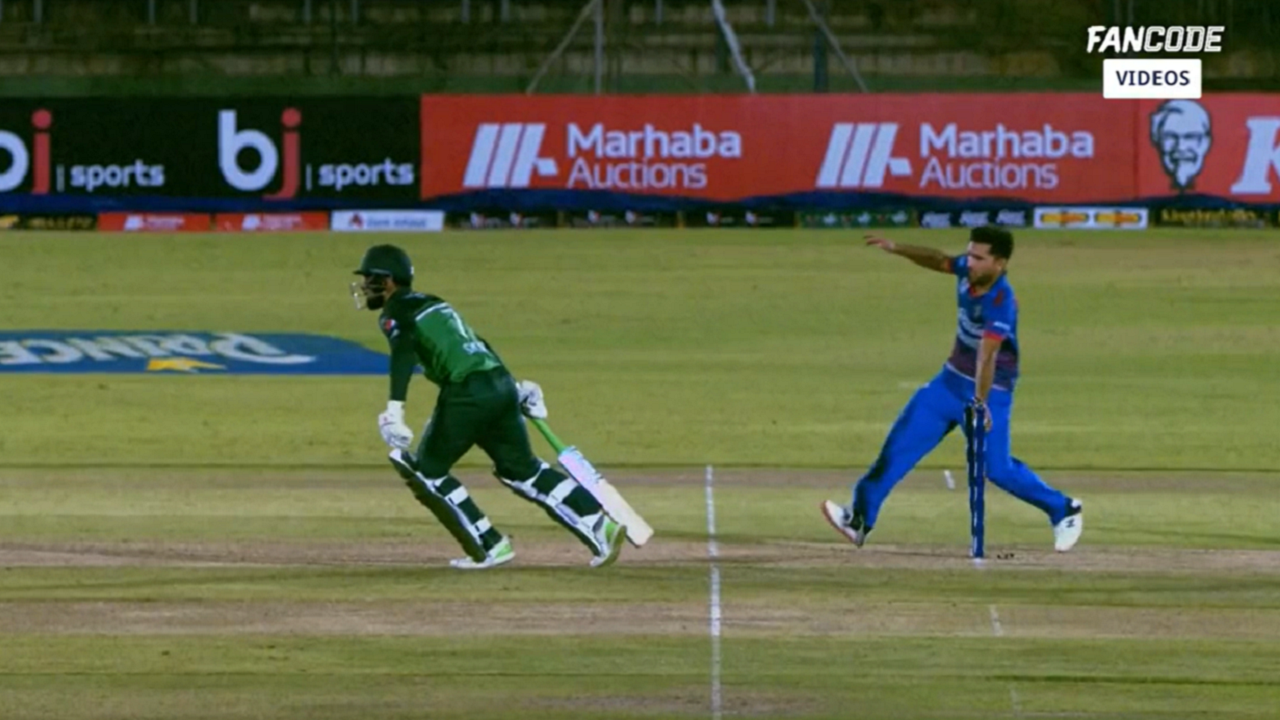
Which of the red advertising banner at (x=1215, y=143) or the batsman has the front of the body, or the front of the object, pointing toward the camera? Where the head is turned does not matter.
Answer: the red advertising banner

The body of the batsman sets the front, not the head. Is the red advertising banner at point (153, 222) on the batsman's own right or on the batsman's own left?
on the batsman's own right

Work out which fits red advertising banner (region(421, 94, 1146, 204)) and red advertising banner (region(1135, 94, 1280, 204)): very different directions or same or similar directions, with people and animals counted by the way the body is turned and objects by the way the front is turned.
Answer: same or similar directions

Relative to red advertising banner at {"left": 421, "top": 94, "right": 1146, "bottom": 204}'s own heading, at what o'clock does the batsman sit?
The batsman is roughly at 12 o'clock from the red advertising banner.

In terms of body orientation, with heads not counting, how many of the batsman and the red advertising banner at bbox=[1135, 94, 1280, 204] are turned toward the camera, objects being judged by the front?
1

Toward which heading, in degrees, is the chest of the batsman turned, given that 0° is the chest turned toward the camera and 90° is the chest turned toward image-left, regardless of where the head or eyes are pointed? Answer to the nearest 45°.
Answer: approximately 90°

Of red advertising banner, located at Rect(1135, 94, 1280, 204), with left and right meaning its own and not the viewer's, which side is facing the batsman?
front

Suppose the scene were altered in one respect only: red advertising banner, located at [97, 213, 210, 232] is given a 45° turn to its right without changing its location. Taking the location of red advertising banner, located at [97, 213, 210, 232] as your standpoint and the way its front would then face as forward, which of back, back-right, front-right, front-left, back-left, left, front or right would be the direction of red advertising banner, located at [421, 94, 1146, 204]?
back-left

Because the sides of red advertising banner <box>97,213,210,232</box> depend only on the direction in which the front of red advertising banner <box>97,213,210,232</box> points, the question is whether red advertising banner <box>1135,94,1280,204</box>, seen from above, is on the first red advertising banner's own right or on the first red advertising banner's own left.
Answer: on the first red advertising banner's own left

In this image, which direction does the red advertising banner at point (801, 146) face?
toward the camera

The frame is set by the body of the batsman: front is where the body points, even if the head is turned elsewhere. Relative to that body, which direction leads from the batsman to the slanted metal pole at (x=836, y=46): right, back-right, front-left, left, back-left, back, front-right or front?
right

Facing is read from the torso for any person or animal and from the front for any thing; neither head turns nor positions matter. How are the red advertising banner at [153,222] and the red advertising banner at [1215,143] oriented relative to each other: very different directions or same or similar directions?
same or similar directions

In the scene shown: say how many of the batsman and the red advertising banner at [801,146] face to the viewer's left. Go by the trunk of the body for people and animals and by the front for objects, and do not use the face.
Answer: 1

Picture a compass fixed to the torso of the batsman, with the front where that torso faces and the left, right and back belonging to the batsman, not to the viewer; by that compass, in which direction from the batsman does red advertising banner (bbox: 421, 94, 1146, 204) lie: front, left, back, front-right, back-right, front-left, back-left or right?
right

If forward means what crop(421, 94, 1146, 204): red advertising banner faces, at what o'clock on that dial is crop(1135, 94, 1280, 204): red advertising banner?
crop(1135, 94, 1280, 204): red advertising banner is roughly at 9 o'clock from crop(421, 94, 1146, 204): red advertising banner.

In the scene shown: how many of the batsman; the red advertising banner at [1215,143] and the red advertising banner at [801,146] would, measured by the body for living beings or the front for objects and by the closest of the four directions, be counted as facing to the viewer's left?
1

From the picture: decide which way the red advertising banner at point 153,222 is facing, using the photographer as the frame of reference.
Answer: facing the viewer

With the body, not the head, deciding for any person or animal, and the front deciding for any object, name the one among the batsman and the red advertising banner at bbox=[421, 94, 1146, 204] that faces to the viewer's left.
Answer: the batsman
